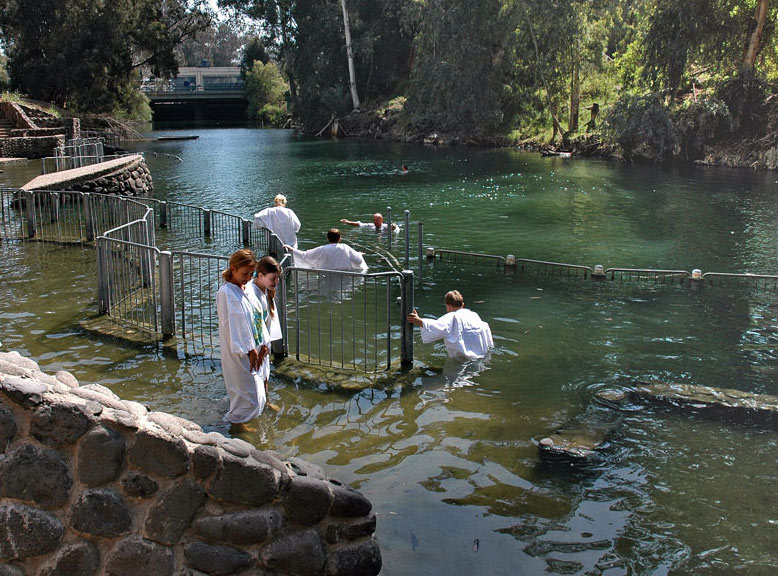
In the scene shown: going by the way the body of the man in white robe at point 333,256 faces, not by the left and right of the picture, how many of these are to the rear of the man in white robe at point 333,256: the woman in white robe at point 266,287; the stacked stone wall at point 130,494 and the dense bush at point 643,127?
2

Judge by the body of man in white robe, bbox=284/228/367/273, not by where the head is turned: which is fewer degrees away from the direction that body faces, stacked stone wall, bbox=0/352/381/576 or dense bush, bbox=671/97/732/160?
the dense bush

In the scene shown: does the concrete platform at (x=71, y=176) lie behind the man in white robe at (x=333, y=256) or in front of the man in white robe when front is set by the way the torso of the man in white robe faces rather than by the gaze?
in front

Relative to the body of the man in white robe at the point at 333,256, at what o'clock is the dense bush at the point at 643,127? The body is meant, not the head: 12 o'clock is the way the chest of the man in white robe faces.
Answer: The dense bush is roughly at 1 o'clock from the man in white robe.

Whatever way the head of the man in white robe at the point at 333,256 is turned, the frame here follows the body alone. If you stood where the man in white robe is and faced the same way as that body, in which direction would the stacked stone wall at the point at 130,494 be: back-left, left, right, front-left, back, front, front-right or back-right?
back

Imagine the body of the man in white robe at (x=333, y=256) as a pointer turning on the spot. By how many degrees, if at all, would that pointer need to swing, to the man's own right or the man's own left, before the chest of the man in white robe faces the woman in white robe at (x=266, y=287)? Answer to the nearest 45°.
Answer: approximately 180°

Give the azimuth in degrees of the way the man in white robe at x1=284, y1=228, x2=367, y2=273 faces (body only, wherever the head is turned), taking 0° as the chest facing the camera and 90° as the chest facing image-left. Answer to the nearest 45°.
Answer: approximately 180°

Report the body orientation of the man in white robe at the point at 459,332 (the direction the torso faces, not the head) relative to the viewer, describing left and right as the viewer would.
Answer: facing away from the viewer and to the left of the viewer

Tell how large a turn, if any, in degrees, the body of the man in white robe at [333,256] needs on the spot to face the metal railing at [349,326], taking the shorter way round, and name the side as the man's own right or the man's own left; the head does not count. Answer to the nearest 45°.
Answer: approximately 180°

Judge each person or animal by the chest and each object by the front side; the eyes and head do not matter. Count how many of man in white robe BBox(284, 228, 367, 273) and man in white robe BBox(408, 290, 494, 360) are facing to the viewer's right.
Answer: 0

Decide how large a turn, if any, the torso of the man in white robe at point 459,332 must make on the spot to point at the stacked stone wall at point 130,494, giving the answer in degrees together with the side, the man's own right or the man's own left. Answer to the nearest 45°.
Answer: approximately 135° to the man's own left
